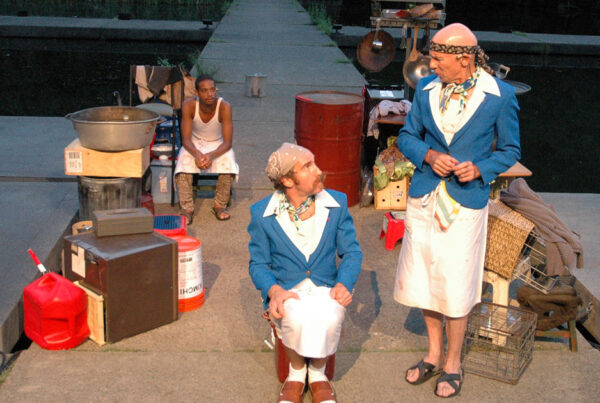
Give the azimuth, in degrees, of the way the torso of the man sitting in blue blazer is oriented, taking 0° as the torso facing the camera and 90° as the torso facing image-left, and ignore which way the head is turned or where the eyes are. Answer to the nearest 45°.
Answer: approximately 0°

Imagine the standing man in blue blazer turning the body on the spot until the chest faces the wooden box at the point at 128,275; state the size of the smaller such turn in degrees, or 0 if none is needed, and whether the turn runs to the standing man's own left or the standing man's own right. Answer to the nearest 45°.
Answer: approximately 45° to the standing man's own right

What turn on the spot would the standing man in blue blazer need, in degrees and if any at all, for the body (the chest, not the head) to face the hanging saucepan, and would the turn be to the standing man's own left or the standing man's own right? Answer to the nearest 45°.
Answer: approximately 135° to the standing man's own right

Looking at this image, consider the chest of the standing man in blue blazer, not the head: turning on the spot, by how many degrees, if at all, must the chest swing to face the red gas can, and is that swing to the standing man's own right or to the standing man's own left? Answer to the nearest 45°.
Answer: approximately 45° to the standing man's own right

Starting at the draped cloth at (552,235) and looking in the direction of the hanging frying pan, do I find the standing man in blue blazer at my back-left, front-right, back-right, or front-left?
back-left

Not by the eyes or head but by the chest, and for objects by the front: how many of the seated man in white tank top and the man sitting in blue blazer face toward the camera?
2

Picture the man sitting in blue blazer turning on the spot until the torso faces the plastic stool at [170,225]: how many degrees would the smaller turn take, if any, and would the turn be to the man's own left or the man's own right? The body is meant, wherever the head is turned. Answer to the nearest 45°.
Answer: approximately 135° to the man's own right

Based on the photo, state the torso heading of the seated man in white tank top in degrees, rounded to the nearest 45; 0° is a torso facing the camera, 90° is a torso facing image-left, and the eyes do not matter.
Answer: approximately 0°

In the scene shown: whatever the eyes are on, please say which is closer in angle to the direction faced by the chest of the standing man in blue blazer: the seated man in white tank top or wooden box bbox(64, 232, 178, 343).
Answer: the wooden box

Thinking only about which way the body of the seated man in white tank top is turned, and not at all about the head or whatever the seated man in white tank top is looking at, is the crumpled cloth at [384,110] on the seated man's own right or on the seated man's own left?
on the seated man's own left

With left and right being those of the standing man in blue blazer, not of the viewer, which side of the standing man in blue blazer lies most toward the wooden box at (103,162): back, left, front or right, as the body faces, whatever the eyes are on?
right

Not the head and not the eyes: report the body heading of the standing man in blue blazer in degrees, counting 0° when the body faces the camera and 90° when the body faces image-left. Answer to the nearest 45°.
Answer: approximately 45°
